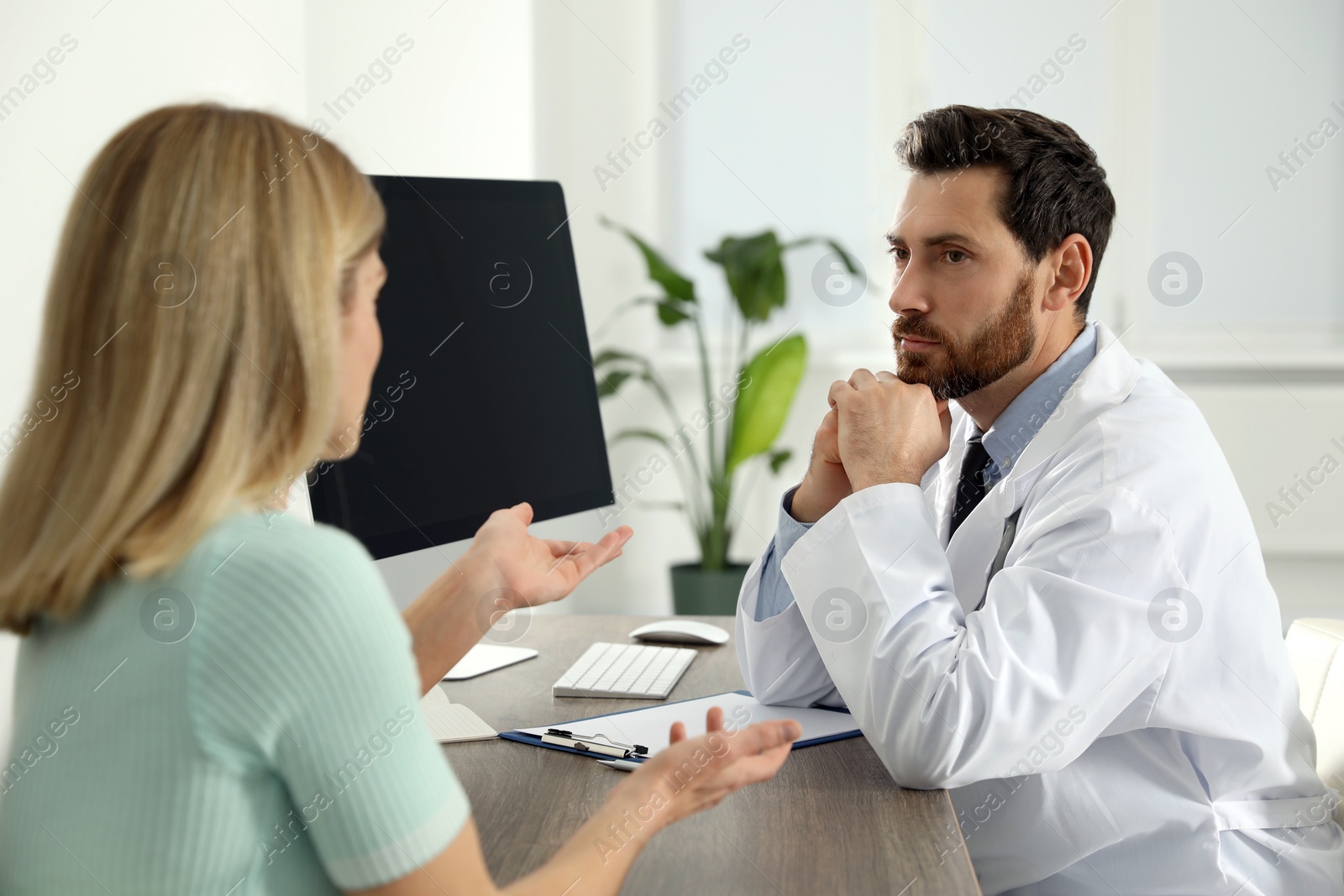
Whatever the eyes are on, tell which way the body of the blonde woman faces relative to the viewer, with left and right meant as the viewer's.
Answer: facing away from the viewer and to the right of the viewer

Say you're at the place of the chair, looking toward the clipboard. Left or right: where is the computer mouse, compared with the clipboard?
right

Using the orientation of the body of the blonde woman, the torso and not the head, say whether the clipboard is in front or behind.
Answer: in front

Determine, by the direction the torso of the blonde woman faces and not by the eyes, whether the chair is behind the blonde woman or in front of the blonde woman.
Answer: in front

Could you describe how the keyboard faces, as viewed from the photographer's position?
facing to the right of the viewer

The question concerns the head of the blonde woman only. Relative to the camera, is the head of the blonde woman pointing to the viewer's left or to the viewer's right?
to the viewer's right
